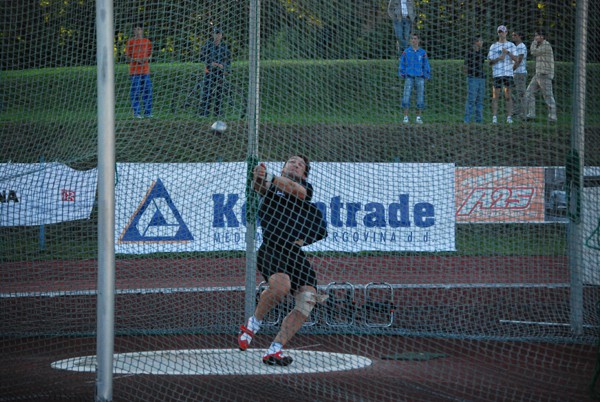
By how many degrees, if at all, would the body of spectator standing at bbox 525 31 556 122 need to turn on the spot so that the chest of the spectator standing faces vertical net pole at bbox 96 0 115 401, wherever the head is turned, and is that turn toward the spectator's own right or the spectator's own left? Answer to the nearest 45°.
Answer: approximately 90° to the spectator's own left

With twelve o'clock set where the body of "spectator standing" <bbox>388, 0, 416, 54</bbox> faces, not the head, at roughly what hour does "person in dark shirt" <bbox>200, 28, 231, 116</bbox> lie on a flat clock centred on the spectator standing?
The person in dark shirt is roughly at 3 o'clock from the spectator standing.

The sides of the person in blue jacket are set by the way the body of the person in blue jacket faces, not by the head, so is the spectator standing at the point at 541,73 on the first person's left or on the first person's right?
on the first person's left

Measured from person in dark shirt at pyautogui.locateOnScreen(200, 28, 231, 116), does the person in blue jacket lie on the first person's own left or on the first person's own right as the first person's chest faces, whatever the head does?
on the first person's own left

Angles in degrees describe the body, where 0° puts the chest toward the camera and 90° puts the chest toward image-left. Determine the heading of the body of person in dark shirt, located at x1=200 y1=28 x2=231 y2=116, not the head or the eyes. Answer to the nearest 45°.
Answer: approximately 0°
